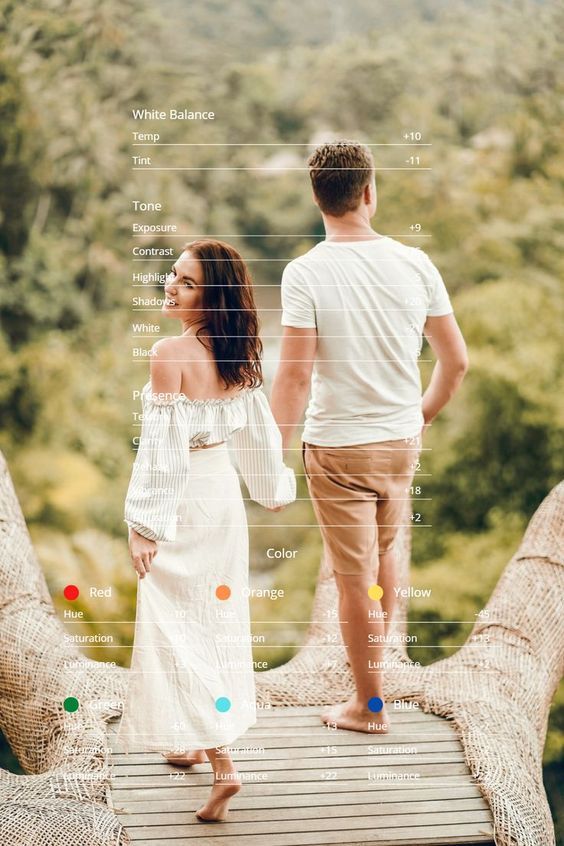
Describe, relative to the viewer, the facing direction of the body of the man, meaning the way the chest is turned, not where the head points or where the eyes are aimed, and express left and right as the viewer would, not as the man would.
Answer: facing away from the viewer
